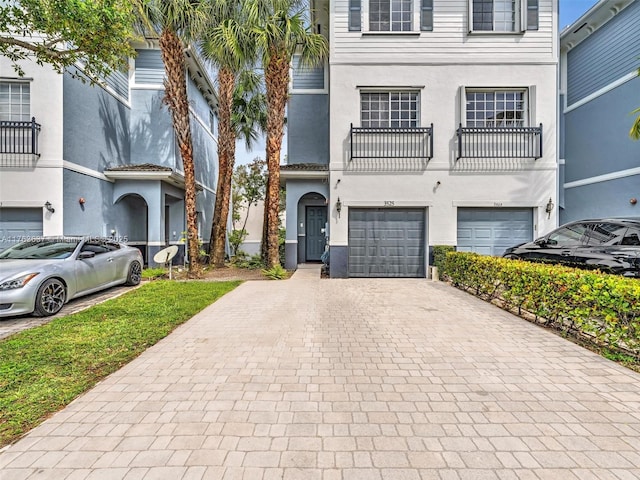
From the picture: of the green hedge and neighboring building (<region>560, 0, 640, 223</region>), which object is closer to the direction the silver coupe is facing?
the green hedge

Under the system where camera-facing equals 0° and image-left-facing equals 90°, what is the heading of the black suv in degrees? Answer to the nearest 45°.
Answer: approximately 135°

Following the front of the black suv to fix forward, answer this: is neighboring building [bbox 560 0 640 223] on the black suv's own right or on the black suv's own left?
on the black suv's own right

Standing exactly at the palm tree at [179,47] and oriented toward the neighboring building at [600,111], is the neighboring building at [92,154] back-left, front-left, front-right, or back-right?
back-left

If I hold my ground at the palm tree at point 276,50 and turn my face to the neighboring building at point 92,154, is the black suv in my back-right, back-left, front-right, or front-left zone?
back-left

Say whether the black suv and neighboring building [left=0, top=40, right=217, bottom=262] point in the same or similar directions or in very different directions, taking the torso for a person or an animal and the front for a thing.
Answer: very different directions

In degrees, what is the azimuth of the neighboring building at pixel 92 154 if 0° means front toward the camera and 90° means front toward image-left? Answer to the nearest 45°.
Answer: approximately 0°

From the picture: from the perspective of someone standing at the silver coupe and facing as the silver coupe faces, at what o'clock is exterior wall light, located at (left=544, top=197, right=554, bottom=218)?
The exterior wall light is roughly at 8 o'clock from the silver coupe.

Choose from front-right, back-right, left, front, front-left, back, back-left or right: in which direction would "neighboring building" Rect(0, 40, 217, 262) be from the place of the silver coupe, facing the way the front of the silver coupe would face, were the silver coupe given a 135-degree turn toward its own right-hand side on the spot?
front

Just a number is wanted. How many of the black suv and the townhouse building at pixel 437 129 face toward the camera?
1

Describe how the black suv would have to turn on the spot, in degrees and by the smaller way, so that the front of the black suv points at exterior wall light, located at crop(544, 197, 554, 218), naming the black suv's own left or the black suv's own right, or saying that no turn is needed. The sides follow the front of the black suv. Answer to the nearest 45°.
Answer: approximately 45° to the black suv's own right

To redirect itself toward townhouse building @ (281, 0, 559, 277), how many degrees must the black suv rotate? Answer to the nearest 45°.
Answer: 0° — it already faces it
